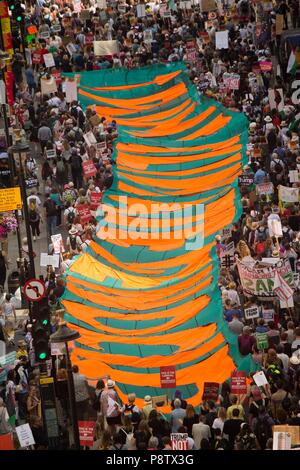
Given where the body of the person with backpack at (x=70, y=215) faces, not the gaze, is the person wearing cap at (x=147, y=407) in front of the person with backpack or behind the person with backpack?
behind

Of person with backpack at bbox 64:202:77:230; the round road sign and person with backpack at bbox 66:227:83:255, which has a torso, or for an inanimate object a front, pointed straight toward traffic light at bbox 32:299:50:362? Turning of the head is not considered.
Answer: the round road sign

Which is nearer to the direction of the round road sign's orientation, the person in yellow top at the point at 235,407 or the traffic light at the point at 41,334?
the traffic light

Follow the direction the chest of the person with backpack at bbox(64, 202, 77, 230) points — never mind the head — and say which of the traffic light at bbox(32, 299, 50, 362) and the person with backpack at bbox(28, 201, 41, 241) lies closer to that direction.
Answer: the person with backpack

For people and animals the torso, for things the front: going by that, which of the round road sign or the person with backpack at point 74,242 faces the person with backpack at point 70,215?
the person with backpack at point 74,242

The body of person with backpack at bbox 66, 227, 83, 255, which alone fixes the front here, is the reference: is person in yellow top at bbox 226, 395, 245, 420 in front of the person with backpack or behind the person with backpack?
behind

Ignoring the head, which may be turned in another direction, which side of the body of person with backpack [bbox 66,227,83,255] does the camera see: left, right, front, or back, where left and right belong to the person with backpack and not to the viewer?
back

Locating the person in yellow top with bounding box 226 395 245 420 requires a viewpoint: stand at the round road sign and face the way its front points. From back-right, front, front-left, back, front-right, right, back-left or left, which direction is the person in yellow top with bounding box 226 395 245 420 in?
front-left

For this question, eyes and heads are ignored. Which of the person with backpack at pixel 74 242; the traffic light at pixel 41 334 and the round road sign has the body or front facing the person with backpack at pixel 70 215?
the person with backpack at pixel 74 242

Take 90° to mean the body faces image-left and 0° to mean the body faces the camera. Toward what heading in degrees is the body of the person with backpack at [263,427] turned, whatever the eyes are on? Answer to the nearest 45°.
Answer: approximately 180°

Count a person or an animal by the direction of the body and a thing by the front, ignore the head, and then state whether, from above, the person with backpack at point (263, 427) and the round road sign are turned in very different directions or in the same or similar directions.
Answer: very different directions

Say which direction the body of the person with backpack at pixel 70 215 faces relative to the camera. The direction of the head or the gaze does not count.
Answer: away from the camera

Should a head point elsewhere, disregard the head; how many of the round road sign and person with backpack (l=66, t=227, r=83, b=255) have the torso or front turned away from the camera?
1

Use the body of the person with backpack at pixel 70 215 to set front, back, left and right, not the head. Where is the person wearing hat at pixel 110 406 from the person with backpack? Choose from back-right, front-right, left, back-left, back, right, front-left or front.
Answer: back

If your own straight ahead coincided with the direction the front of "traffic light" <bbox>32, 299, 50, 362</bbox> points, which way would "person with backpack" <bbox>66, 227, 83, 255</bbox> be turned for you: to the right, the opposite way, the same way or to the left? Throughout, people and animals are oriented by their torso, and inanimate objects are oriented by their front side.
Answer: the opposite way

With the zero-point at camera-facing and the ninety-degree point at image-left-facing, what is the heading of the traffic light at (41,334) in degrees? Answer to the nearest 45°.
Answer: approximately 0°
